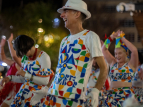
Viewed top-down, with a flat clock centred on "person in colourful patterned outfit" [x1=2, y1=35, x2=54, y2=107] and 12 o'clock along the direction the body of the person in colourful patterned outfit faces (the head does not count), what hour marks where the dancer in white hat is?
The dancer in white hat is roughly at 10 o'clock from the person in colourful patterned outfit.

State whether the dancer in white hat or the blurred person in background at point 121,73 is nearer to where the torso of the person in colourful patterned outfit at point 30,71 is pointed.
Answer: the dancer in white hat

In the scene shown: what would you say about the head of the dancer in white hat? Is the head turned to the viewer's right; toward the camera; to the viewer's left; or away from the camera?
to the viewer's left

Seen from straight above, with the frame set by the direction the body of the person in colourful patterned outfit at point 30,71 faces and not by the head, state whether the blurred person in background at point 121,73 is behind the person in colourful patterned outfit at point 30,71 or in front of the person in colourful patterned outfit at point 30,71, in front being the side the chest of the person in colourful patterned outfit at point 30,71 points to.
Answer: behind

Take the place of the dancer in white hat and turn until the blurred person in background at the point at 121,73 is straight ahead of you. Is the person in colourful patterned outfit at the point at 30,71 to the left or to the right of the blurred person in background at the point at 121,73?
left

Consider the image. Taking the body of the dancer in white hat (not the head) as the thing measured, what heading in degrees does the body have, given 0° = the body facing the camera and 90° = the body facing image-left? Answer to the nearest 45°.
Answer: approximately 45°

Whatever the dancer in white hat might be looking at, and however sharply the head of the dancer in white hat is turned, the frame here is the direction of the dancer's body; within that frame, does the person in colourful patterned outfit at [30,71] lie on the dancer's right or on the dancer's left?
on the dancer's right

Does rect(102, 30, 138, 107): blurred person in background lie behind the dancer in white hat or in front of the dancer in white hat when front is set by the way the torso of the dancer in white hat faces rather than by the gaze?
behind
